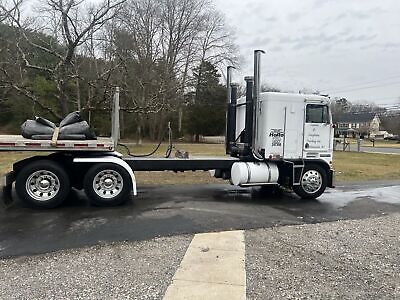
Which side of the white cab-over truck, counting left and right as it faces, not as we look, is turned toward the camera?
right
